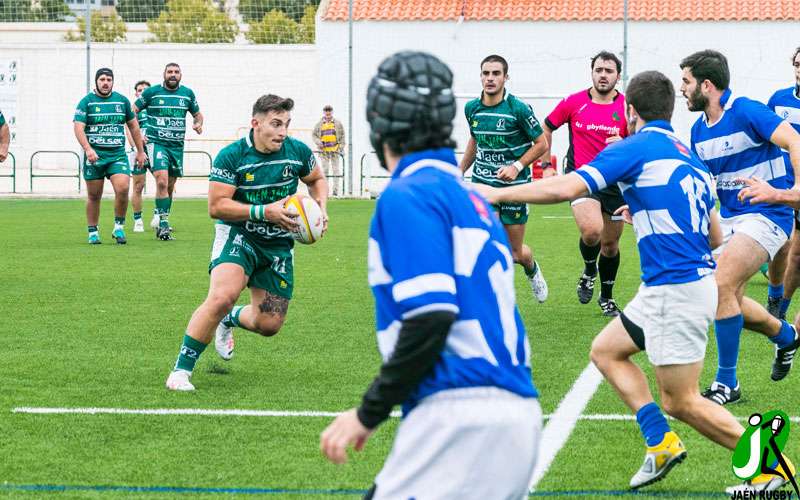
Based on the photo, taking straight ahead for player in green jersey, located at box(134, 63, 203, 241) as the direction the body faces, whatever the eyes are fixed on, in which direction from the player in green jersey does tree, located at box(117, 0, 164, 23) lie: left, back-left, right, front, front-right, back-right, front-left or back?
back

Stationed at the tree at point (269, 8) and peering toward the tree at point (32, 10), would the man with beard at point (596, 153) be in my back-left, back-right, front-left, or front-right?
back-left

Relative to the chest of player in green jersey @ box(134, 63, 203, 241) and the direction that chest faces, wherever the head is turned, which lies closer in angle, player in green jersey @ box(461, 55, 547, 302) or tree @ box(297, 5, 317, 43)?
the player in green jersey

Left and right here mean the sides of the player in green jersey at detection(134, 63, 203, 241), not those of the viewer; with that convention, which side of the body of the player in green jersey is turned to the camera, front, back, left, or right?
front

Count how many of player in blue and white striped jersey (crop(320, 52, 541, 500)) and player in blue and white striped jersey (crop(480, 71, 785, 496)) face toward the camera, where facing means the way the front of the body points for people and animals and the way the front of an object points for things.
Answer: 0

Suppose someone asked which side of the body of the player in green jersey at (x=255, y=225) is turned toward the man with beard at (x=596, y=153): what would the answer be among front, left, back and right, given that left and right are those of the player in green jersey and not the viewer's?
left

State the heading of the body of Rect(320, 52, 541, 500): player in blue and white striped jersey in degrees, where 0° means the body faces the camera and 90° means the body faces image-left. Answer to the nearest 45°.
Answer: approximately 135°

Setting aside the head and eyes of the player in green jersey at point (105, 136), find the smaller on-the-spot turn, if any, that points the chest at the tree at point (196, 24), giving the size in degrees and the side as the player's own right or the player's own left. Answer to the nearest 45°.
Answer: approximately 180°

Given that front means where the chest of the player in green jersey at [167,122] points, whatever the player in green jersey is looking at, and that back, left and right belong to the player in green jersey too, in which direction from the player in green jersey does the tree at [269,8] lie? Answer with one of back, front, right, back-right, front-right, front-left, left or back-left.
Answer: back

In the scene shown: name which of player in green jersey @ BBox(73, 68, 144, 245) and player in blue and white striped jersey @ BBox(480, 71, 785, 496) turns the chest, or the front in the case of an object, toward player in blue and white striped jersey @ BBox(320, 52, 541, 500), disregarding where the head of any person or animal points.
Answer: the player in green jersey

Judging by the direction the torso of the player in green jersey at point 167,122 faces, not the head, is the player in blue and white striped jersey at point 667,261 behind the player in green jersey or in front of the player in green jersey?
in front

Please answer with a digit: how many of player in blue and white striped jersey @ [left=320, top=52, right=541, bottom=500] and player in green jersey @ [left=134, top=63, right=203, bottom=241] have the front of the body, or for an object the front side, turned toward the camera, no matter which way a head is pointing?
1

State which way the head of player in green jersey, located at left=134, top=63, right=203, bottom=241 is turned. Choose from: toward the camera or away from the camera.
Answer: toward the camera

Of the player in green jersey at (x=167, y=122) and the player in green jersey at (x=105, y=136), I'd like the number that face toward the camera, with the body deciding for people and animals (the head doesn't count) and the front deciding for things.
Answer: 2

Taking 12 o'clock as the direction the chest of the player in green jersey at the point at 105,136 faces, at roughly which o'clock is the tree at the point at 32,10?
The tree is roughly at 6 o'clock from the player in green jersey.

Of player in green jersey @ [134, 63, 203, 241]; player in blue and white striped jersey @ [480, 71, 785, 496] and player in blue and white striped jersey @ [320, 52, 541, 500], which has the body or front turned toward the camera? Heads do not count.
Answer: the player in green jersey

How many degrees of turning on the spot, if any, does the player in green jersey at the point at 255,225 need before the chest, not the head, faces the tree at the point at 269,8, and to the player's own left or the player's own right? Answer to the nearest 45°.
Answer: approximately 135° to the player's own left

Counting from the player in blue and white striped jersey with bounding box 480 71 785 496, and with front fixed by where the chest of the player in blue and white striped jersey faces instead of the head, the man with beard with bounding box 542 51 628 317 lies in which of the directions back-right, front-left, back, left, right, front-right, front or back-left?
front-right

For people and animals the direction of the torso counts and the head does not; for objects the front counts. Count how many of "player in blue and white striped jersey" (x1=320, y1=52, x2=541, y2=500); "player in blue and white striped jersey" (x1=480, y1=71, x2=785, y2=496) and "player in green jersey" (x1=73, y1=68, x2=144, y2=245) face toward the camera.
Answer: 1

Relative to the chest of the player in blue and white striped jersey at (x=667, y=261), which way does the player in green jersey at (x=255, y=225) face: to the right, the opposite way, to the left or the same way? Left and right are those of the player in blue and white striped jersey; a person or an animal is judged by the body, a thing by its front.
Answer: the opposite way
